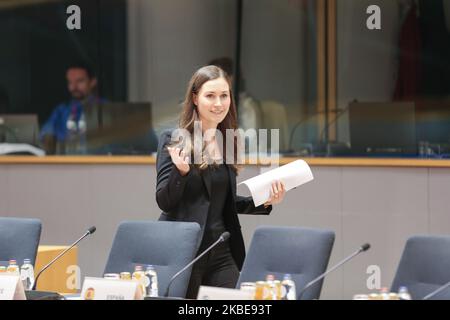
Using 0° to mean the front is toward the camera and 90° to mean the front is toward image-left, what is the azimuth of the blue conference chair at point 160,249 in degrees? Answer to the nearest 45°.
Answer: approximately 45°

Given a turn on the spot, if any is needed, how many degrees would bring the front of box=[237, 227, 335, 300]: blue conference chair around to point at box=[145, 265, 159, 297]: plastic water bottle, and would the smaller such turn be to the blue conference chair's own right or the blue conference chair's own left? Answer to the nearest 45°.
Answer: approximately 45° to the blue conference chair's own right

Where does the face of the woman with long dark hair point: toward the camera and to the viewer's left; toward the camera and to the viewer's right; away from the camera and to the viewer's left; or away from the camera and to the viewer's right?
toward the camera and to the viewer's right

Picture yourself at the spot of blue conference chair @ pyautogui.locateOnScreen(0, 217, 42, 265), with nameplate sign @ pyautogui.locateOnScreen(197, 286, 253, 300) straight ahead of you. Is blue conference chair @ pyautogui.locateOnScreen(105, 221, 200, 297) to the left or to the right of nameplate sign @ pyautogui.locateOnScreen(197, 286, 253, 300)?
left

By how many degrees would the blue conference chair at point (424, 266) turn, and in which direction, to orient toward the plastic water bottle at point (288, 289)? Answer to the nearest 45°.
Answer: approximately 45° to its right

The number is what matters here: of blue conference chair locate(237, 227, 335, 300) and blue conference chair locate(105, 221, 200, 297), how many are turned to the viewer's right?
0
